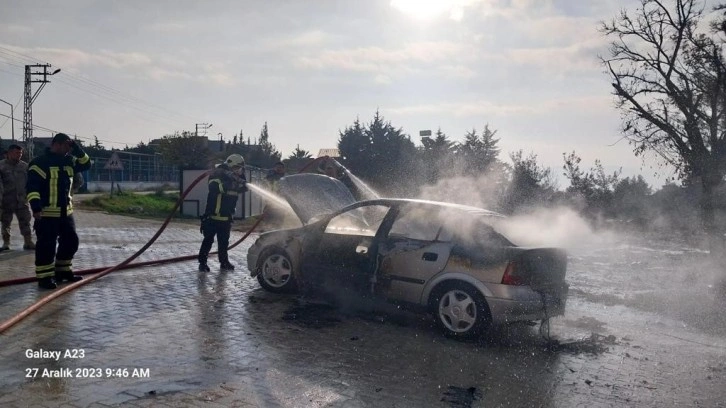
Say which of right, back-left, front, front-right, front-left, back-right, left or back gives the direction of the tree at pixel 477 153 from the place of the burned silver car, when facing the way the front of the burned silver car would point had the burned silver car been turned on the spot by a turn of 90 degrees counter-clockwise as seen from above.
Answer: back-right

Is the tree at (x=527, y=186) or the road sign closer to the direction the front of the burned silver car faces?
the road sign

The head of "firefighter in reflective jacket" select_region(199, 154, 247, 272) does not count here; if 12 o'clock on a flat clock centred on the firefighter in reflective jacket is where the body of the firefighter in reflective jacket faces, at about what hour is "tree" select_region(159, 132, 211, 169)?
The tree is roughly at 9 o'clock from the firefighter in reflective jacket.

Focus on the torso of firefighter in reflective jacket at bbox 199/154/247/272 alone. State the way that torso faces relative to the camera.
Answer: to the viewer's right

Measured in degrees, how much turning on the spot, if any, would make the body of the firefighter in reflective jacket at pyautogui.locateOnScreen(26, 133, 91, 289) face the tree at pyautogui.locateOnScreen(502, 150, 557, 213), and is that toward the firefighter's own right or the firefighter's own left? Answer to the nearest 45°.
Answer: approximately 90° to the firefighter's own left

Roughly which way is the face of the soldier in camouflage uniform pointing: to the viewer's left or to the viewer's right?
to the viewer's right

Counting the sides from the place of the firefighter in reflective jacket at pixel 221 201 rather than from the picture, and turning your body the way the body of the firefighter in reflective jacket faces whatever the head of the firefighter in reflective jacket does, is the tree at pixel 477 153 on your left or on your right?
on your left

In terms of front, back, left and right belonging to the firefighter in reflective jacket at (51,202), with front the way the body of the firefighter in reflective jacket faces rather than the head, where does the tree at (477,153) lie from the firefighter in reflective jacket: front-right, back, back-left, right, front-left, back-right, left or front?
left

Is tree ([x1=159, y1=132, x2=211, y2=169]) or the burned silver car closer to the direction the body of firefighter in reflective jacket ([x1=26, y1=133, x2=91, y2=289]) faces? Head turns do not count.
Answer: the burned silver car

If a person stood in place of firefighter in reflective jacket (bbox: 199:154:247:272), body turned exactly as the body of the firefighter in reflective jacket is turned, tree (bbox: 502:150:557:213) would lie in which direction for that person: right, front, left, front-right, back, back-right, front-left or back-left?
front-left

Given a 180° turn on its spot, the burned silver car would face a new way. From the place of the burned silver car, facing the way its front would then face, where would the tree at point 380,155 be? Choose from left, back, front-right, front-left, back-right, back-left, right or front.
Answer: back-left
